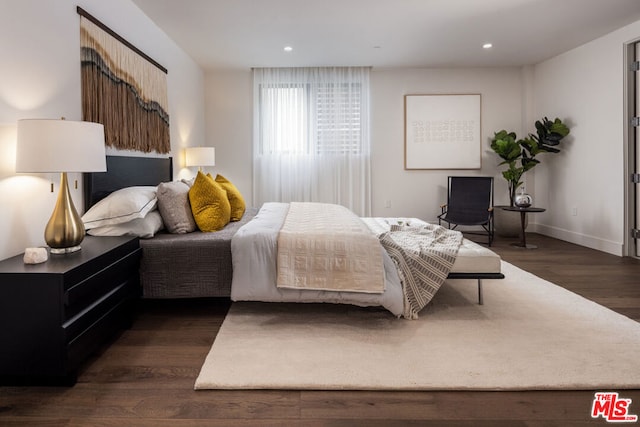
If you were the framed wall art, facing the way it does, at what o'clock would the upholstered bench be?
The upholstered bench is roughly at 12 o'clock from the framed wall art.

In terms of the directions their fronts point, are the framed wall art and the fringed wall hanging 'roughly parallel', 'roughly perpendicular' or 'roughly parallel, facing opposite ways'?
roughly perpendicular

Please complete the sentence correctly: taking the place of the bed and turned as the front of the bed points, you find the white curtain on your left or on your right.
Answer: on your left

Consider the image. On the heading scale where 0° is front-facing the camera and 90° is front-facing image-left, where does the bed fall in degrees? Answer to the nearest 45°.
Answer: approximately 270°

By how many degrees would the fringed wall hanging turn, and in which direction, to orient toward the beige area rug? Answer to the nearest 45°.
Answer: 0° — it already faces it

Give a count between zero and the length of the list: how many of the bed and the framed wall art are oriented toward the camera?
1

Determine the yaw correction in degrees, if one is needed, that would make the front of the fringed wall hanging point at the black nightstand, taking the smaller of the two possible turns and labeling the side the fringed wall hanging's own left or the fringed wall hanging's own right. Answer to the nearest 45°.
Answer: approximately 45° to the fringed wall hanging's own right

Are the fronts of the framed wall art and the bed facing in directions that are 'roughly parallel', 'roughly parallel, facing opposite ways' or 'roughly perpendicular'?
roughly perpendicular

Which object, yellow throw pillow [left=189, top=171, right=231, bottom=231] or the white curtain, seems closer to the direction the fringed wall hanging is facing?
the yellow throw pillow

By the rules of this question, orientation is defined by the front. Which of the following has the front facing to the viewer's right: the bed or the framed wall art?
the bed
